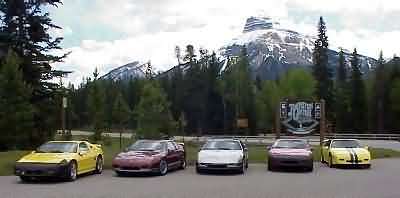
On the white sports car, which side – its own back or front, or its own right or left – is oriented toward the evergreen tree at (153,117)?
back

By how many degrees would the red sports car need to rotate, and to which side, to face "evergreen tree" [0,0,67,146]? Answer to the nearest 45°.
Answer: approximately 90° to its right

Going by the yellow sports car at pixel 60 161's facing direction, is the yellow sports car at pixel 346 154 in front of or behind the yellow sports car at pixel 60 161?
behind

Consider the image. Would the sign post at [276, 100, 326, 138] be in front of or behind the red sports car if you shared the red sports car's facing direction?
behind

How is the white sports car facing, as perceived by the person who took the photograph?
facing the viewer

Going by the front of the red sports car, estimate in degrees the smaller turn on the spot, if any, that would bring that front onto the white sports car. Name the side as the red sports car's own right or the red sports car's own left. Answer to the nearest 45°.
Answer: approximately 135° to the red sports car's own left

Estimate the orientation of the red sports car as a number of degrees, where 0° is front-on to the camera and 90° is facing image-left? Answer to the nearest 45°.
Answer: approximately 45°

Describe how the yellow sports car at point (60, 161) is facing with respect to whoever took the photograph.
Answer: facing the viewer and to the left of the viewer
